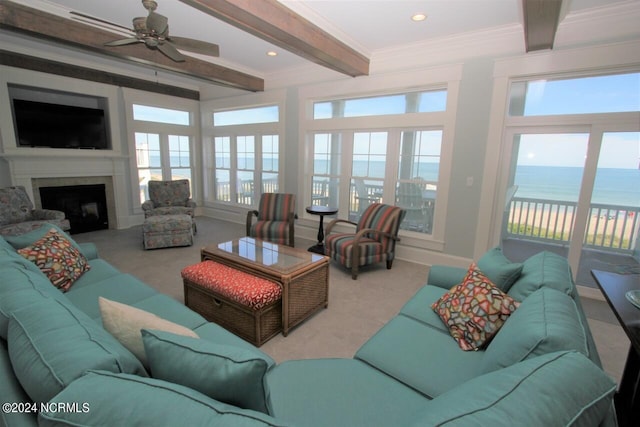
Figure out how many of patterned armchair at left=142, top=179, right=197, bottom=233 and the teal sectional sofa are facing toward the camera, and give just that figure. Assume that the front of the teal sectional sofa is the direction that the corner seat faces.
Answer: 1

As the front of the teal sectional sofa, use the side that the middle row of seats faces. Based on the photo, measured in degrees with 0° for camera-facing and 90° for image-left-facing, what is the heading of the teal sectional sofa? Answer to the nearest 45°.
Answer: approximately 180°

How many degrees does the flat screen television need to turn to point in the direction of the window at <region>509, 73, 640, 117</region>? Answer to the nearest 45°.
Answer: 0° — it already faces it

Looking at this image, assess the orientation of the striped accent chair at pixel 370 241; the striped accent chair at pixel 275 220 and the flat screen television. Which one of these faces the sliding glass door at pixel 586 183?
the flat screen television

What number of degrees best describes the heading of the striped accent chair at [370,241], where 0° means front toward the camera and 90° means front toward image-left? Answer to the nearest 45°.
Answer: approximately 45°

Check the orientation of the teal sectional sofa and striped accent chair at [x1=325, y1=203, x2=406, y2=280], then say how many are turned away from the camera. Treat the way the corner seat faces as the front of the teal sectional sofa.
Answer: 1
